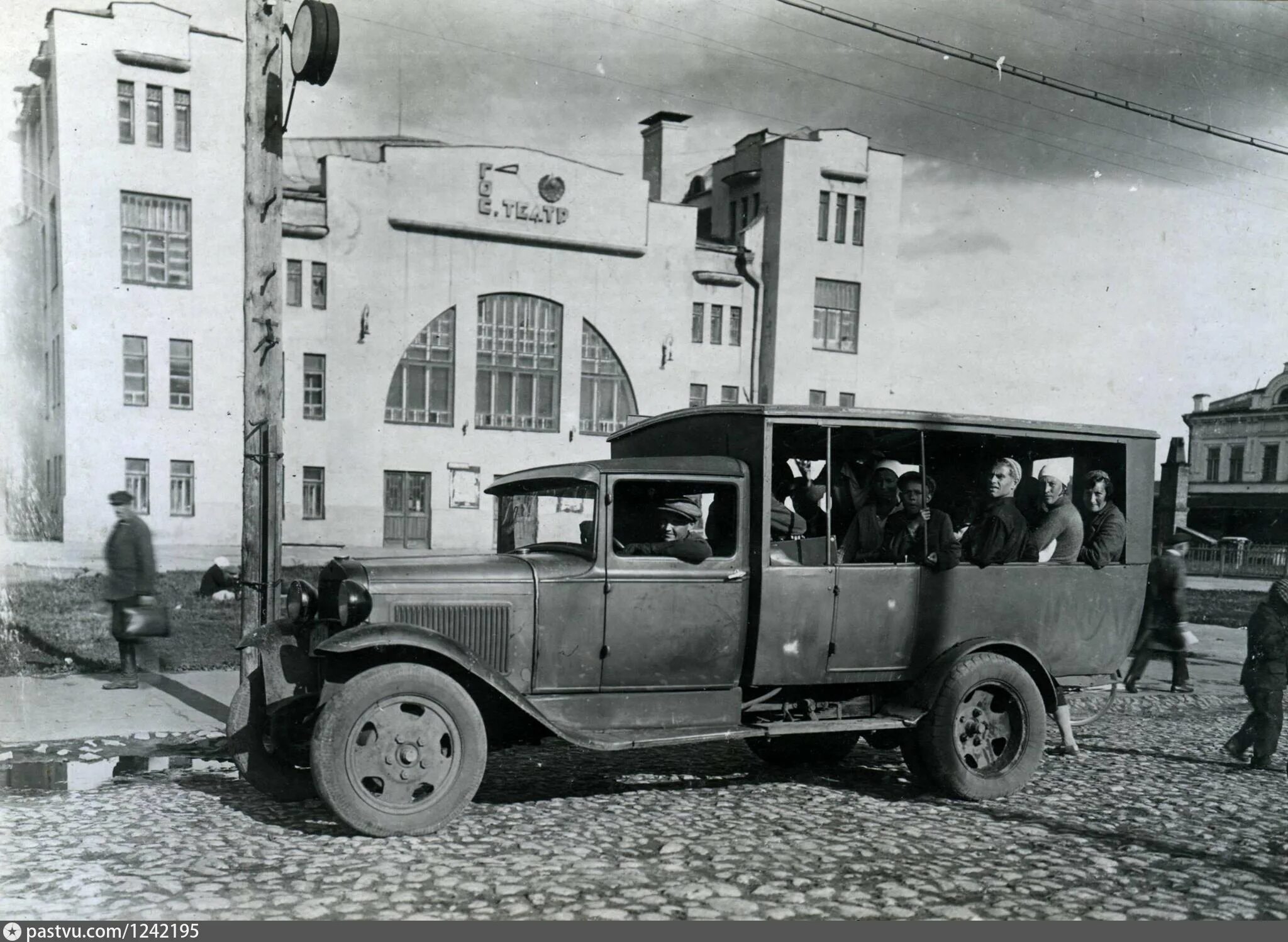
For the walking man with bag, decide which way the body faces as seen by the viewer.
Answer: to the viewer's left

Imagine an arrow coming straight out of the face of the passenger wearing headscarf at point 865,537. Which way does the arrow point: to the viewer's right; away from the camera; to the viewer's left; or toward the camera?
toward the camera

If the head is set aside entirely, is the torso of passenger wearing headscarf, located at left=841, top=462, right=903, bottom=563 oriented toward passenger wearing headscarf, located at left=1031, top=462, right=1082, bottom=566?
no

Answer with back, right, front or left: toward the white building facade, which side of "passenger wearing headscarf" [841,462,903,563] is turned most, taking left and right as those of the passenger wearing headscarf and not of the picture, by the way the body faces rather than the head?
back

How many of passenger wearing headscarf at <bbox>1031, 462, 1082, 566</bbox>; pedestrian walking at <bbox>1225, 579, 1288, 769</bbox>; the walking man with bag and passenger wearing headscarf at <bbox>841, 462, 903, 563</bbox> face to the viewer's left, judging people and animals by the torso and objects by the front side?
2

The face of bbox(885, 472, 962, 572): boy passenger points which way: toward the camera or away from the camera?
toward the camera

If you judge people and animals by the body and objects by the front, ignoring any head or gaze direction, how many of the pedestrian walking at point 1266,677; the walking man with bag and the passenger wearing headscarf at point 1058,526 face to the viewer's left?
2

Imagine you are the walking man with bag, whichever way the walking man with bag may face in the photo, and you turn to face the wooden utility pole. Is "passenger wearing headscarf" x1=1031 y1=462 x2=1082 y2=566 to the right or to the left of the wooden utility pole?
left

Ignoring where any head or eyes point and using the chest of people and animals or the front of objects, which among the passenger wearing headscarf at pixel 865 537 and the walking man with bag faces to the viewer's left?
the walking man with bag

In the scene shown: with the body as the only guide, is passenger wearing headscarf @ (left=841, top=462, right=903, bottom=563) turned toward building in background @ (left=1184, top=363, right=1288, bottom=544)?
no

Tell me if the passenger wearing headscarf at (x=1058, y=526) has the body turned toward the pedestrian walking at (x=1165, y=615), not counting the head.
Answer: no

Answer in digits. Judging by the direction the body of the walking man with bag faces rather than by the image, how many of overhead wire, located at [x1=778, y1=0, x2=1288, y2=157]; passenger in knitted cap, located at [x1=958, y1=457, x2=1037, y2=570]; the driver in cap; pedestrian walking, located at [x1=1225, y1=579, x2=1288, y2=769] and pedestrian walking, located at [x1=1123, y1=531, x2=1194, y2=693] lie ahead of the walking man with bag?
0

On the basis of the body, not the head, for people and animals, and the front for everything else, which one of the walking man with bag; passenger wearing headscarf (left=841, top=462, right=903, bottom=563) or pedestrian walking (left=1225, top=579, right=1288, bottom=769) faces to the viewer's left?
the walking man with bag
